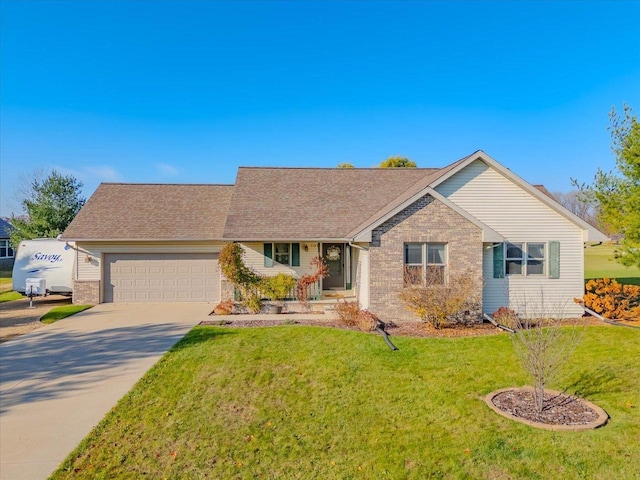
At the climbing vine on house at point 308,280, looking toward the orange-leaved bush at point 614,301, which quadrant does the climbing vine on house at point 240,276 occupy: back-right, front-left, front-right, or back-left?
back-right

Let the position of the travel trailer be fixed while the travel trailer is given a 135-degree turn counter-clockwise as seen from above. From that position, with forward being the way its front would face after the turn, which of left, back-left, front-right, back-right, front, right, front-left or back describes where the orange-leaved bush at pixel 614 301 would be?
right

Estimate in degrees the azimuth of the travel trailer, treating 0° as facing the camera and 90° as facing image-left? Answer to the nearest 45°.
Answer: approximately 0°

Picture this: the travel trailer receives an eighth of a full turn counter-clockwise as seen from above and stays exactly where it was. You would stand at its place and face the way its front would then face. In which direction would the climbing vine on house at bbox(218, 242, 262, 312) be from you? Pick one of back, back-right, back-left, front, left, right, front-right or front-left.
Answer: front

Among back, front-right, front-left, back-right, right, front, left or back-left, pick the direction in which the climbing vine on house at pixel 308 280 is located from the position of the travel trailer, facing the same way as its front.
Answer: front-left
